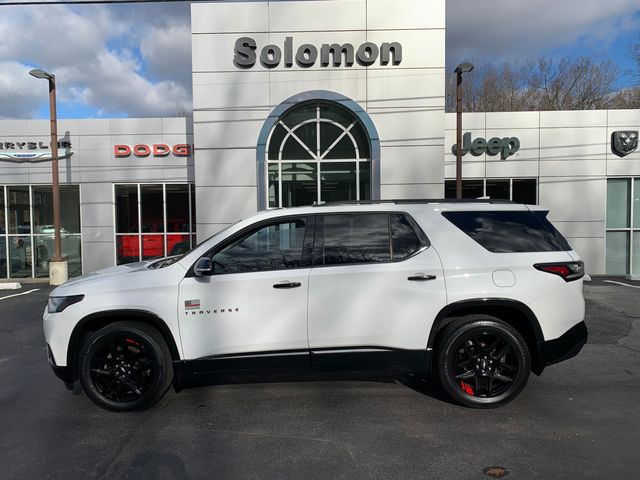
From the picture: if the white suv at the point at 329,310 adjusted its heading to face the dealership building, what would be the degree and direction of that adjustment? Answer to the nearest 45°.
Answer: approximately 90° to its right

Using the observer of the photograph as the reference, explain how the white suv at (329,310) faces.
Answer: facing to the left of the viewer

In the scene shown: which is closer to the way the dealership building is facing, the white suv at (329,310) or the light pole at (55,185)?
the white suv

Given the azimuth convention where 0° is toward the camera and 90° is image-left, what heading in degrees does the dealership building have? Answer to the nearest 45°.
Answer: approximately 0°

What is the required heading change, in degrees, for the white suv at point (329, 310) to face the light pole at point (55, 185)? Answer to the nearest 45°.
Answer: approximately 45° to its right

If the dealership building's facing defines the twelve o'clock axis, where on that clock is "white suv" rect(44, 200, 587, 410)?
The white suv is roughly at 12 o'clock from the dealership building.

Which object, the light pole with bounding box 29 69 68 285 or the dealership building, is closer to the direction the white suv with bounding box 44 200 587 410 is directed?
the light pole

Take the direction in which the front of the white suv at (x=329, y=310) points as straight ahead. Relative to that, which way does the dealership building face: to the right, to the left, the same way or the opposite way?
to the left

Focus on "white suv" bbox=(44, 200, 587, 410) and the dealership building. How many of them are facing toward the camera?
1
